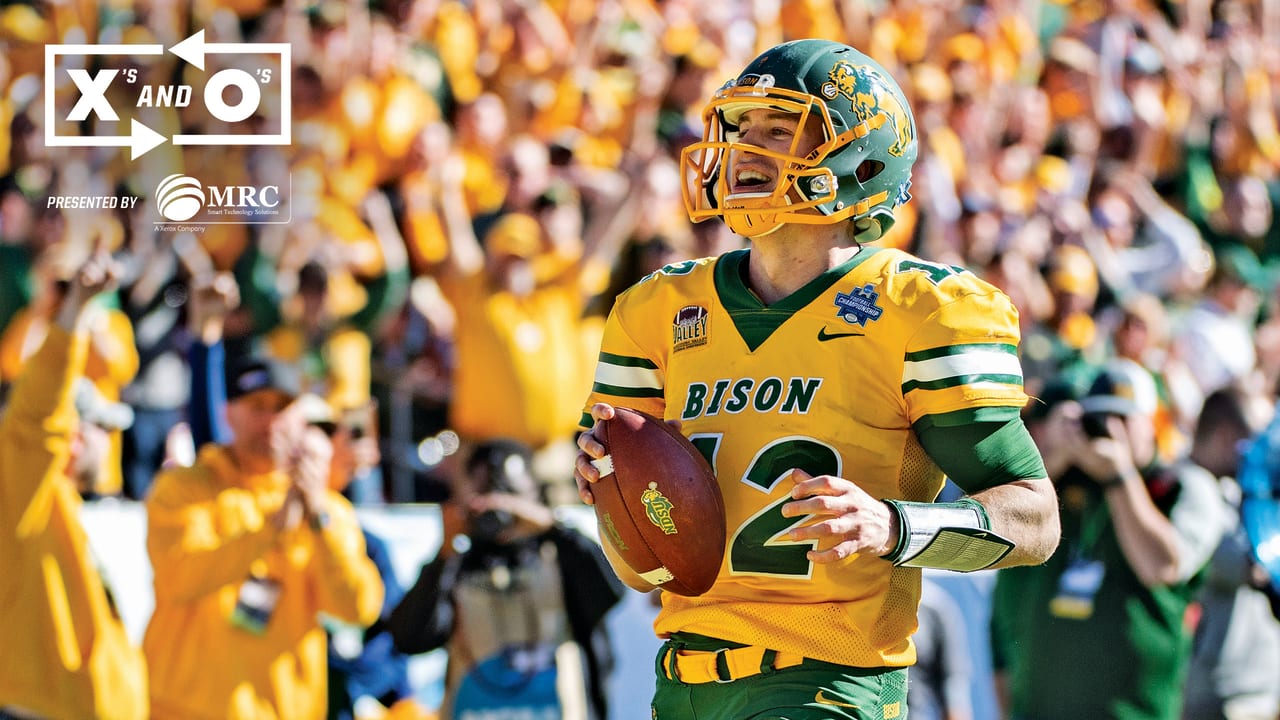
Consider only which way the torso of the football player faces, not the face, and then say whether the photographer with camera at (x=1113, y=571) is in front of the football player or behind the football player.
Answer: behind

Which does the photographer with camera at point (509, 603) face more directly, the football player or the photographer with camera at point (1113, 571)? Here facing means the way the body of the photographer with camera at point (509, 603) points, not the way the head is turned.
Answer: the football player

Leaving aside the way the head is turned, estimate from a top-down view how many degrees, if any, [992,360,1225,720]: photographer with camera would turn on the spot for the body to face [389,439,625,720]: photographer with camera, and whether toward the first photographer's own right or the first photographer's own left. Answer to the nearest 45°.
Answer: approximately 45° to the first photographer's own right

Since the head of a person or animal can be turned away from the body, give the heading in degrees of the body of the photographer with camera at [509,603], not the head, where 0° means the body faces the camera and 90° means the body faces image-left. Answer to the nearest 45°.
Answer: approximately 0°

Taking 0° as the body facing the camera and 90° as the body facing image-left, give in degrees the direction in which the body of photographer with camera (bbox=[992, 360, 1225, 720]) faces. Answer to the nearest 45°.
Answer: approximately 45°

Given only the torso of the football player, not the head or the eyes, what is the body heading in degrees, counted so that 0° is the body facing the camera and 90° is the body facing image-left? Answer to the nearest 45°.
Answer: approximately 45°
